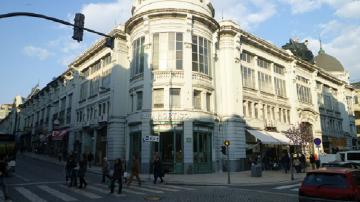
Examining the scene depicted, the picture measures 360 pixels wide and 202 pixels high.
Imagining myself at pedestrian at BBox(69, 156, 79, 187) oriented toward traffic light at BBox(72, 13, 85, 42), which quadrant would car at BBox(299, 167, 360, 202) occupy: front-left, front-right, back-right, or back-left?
front-left

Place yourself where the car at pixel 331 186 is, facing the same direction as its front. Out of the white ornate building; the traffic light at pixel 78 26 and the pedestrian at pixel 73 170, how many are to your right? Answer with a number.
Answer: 0

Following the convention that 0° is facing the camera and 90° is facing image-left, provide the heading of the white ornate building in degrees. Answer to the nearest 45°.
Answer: approximately 0°

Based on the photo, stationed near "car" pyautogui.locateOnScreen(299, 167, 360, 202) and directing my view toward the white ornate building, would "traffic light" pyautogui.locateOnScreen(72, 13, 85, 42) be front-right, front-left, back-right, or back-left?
front-left

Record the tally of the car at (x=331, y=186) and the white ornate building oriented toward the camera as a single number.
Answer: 1

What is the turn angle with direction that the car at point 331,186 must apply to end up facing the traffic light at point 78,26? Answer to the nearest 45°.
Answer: approximately 135° to its left

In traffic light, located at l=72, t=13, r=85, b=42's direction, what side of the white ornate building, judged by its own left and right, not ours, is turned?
front

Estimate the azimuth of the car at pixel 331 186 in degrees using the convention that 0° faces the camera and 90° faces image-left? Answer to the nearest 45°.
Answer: approximately 225°

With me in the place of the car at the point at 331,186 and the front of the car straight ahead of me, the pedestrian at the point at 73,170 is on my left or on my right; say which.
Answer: on my left

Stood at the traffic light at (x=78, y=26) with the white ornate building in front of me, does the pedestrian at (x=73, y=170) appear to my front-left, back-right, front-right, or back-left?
front-left

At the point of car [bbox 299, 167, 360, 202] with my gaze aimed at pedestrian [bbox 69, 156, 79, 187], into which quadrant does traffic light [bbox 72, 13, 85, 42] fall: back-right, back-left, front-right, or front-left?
front-left

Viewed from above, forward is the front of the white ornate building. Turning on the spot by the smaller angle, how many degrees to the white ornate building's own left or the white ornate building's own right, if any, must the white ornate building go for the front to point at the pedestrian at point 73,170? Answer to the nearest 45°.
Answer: approximately 45° to the white ornate building's own right

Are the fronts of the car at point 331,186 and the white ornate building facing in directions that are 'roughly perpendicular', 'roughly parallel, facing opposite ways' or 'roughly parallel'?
roughly parallel, facing opposite ways

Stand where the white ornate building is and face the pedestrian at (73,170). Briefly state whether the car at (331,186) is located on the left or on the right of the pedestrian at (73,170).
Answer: left

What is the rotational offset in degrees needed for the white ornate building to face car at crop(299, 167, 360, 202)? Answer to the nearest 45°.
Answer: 0° — it already faces it

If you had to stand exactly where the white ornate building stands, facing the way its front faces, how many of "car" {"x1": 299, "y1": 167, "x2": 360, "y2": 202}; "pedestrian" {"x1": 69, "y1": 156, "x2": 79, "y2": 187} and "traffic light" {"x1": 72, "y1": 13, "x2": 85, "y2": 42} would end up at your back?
0
